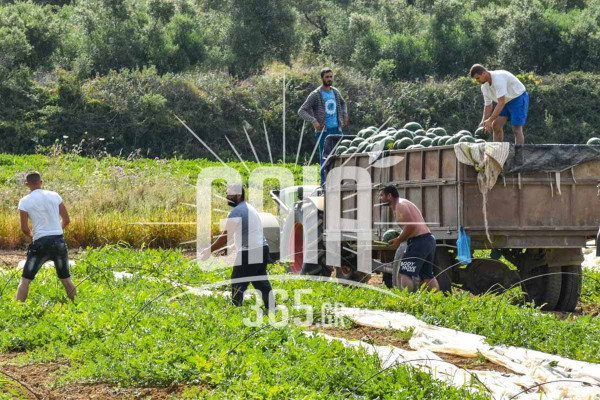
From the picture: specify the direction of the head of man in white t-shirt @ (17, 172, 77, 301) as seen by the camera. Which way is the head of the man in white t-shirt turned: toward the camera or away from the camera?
away from the camera

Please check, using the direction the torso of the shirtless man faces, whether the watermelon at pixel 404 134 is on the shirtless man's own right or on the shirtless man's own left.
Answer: on the shirtless man's own right

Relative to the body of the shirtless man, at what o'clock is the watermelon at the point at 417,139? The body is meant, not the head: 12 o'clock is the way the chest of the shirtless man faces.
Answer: The watermelon is roughly at 3 o'clock from the shirtless man.

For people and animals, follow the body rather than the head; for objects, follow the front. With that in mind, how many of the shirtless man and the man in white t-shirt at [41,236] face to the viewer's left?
1

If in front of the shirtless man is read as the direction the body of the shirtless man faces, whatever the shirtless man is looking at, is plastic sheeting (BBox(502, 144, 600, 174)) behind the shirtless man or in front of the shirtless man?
behind

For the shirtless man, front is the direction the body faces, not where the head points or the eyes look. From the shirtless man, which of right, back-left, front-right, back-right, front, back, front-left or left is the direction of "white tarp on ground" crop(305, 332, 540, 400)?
left

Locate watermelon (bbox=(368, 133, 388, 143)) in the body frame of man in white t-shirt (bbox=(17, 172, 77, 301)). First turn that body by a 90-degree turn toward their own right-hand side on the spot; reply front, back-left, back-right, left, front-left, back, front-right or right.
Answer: front

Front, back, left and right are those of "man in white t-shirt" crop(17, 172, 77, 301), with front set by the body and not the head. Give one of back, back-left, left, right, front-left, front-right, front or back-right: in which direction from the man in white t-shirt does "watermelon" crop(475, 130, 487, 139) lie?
right

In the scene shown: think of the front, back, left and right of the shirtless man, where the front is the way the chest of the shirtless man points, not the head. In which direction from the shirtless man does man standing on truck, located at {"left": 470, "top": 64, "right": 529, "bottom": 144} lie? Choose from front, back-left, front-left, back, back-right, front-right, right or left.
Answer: back-right

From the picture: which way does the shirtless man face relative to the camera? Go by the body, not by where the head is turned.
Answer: to the viewer's left

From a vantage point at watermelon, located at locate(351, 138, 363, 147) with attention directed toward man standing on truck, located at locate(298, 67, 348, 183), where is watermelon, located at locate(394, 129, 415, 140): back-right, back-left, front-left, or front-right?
back-right

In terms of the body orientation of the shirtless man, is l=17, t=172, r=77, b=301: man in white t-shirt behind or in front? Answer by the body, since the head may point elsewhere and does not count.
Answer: in front

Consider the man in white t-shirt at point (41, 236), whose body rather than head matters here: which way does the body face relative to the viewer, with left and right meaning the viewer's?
facing away from the viewer
